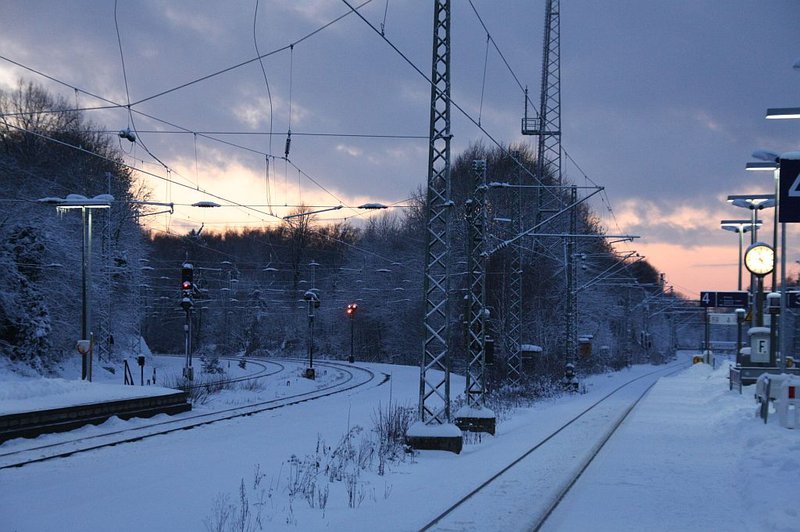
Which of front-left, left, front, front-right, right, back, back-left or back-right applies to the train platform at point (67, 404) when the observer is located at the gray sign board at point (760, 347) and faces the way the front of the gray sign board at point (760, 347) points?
front-right

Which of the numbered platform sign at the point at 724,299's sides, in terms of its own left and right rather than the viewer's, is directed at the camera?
front

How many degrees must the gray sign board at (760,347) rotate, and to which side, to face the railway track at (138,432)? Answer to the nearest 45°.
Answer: approximately 45° to its right

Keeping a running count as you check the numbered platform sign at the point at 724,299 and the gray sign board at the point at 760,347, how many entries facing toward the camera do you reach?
2

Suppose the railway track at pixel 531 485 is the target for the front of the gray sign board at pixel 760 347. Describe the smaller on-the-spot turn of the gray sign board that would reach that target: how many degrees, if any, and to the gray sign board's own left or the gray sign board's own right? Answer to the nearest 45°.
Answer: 0° — it already faces it

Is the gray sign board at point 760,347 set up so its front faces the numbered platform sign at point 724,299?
no

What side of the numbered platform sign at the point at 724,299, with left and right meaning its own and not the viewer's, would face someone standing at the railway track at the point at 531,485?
front

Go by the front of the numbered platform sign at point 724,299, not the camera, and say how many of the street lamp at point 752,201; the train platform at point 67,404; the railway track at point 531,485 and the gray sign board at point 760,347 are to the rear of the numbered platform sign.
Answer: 0

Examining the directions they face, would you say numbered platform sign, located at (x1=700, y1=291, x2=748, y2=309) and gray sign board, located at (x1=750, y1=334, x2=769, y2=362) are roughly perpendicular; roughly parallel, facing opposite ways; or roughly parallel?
roughly parallel

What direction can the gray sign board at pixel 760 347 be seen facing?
toward the camera
